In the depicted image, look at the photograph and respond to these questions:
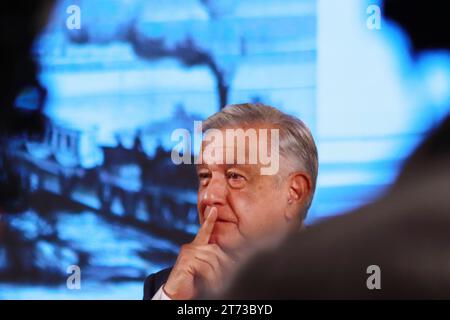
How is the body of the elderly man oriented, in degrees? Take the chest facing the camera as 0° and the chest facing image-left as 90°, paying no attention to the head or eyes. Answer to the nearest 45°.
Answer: approximately 45°

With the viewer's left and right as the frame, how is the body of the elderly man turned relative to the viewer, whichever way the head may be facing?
facing the viewer and to the left of the viewer
